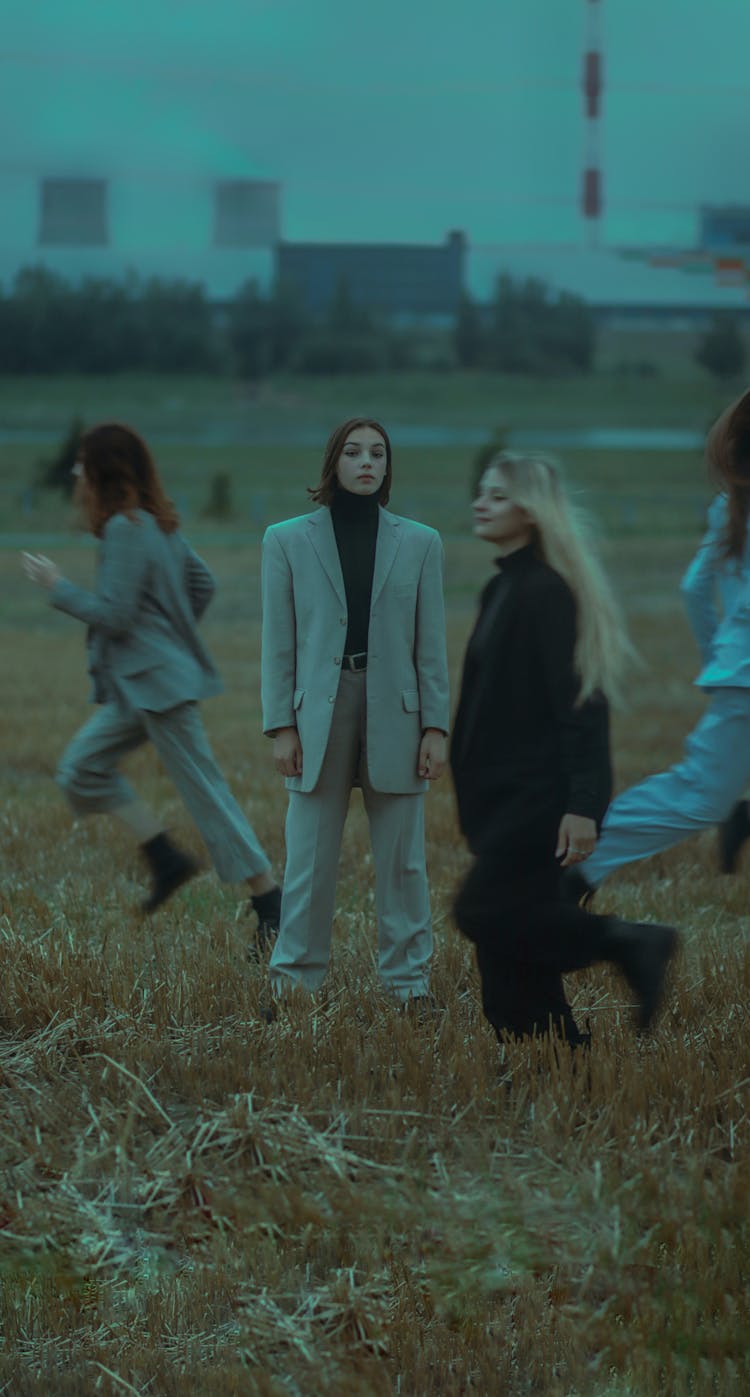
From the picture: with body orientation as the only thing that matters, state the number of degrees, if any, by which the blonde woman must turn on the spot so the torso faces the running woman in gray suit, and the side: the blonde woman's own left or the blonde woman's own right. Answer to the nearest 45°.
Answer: approximately 45° to the blonde woman's own right

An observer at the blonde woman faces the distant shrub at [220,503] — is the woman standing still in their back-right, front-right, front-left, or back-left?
front-left

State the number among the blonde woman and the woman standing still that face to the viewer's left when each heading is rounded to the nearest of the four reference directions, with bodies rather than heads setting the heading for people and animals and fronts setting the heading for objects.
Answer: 1

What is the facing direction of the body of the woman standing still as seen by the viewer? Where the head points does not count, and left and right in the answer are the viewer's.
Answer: facing the viewer

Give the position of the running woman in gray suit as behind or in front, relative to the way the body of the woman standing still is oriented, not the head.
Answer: behind

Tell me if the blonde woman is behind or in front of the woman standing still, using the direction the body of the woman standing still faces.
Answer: in front

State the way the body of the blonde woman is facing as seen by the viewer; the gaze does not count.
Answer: to the viewer's left

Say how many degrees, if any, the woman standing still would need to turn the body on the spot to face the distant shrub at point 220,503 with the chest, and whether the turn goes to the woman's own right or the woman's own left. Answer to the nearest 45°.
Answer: approximately 180°

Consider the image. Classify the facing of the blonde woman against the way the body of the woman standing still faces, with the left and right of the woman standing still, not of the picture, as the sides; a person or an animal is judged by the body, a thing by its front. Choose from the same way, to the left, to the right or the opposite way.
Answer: to the right

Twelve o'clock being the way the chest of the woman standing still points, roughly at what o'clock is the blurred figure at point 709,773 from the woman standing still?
The blurred figure is roughly at 9 o'clock from the woman standing still.

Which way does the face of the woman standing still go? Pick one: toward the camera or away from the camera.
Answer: toward the camera
